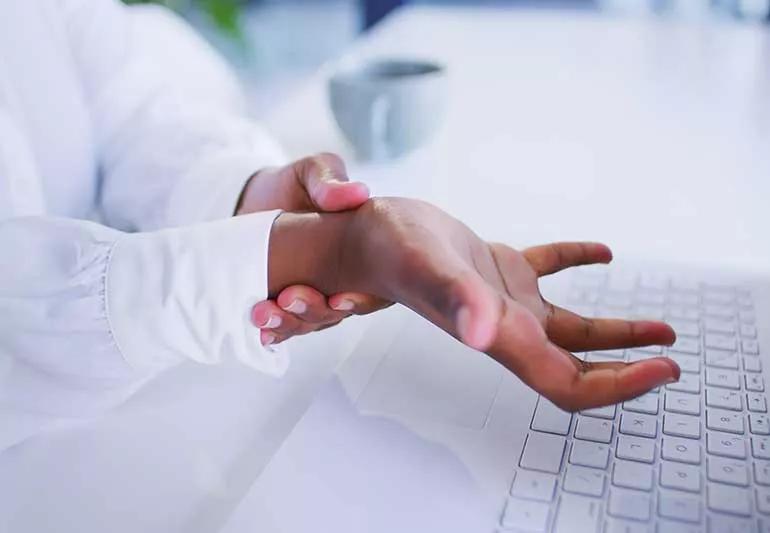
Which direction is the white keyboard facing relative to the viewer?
to the viewer's left

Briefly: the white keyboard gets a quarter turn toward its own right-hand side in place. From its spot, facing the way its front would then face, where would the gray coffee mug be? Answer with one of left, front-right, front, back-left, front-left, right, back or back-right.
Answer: front-left

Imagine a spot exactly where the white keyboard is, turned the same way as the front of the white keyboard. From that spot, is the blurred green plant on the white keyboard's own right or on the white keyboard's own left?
on the white keyboard's own right
